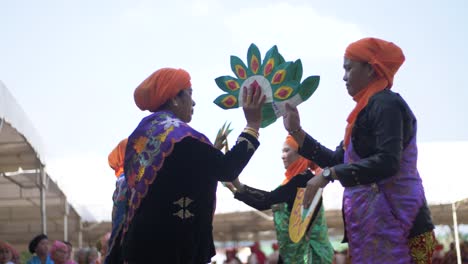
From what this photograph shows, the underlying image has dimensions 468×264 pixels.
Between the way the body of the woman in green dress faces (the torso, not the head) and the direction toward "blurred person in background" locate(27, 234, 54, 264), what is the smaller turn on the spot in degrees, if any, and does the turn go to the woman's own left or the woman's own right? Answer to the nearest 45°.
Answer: approximately 45° to the woman's own right

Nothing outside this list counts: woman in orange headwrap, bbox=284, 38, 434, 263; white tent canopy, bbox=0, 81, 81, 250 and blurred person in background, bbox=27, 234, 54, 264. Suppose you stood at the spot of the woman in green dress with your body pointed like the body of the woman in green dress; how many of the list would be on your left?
1

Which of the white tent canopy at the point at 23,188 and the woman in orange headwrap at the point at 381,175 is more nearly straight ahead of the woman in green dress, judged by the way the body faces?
the white tent canopy

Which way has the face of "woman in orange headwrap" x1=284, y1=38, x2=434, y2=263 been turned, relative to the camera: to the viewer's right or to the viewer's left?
to the viewer's left

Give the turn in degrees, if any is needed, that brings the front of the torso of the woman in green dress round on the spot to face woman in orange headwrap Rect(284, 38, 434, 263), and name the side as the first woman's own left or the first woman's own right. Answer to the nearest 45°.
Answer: approximately 90° to the first woman's own left

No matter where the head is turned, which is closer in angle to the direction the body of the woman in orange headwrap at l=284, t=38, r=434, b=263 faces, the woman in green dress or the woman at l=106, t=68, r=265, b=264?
the woman

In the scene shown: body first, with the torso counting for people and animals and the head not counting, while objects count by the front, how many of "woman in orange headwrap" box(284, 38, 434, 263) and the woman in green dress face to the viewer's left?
2

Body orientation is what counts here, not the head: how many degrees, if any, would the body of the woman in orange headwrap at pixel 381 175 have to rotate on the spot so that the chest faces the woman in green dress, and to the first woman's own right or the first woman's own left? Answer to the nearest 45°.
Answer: approximately 90° to the first woman's own right

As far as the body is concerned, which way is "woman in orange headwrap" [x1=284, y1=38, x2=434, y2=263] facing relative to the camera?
to the viewer's left

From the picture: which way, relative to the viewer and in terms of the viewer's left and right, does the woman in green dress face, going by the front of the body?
facing to the left of the viewer
